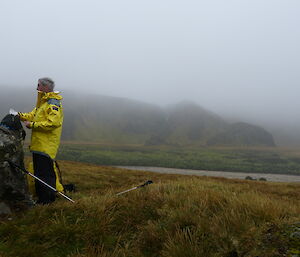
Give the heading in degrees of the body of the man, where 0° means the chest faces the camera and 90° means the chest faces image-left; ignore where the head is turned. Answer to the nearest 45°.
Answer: approximately 90°

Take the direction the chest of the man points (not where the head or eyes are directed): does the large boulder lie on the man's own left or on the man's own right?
on the man's own left
